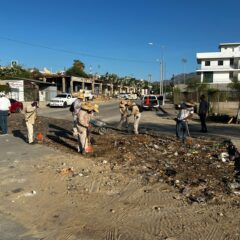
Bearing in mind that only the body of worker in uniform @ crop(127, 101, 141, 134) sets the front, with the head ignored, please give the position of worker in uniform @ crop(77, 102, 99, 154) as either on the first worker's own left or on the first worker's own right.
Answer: on the first worker's own left

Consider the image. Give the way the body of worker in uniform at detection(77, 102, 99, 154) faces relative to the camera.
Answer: to the viewer's right

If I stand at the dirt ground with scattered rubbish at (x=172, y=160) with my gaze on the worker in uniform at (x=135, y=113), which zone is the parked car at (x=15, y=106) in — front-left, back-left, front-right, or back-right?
front-left

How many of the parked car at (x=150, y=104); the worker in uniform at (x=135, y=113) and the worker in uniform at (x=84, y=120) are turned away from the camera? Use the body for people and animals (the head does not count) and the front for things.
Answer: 1

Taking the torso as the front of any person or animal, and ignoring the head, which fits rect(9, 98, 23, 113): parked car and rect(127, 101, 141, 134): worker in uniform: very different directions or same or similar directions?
very different directions

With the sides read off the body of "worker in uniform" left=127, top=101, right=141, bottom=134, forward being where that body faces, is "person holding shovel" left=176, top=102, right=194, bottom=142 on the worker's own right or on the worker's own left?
on the worker's own left

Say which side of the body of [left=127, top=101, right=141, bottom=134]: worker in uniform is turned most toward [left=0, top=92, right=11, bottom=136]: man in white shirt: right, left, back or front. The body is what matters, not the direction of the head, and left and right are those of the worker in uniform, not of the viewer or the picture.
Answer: front

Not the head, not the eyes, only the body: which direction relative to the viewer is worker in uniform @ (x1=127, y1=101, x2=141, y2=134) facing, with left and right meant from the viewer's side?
facing to the left of the viewer
